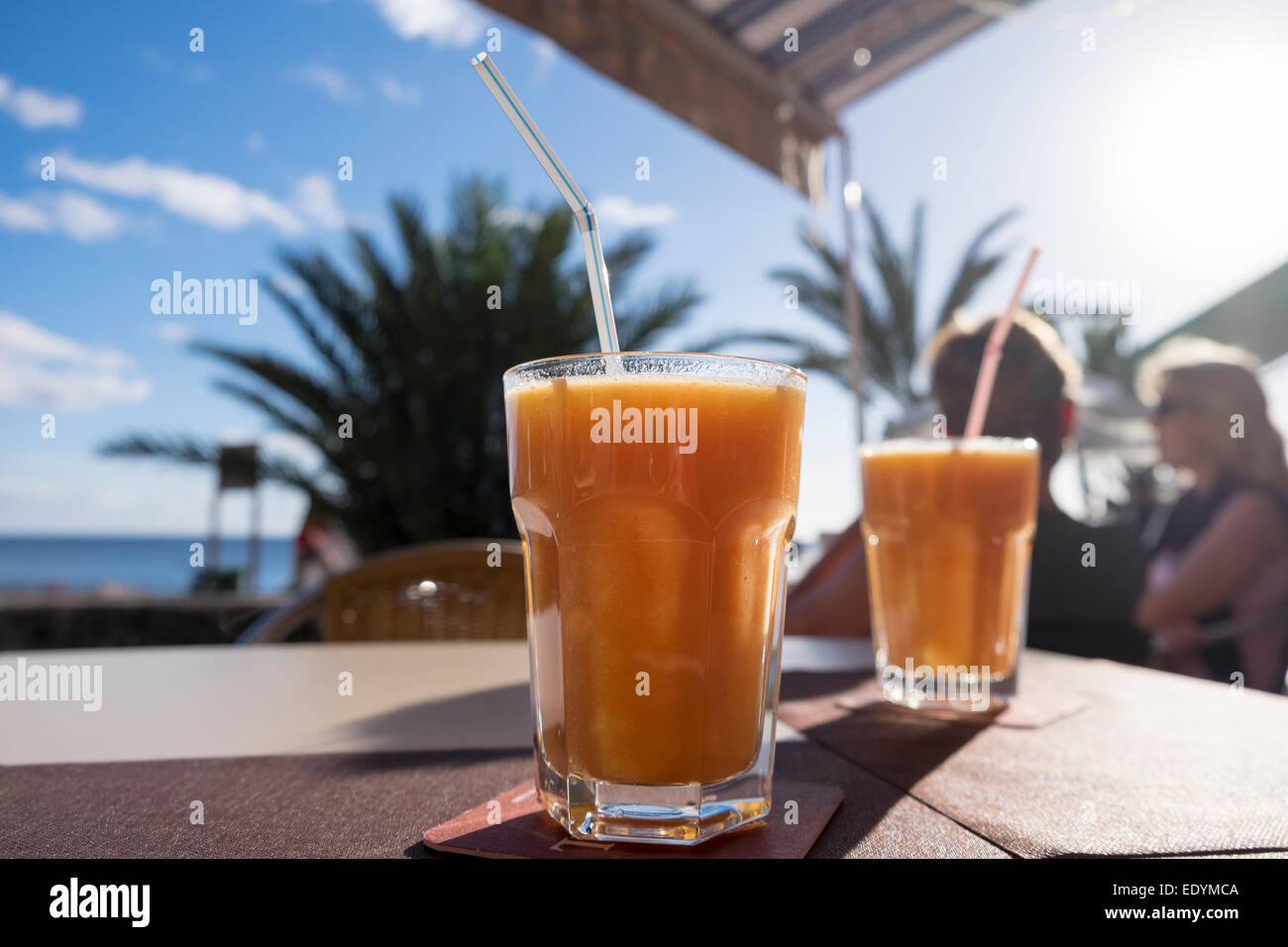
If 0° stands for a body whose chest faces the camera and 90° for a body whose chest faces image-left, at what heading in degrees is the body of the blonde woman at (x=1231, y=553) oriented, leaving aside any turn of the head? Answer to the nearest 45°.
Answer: approximately 90°

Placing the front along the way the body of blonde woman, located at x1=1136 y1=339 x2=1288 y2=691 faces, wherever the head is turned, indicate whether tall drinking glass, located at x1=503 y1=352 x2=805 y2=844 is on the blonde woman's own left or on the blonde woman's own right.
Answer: on the blonde woman's own left

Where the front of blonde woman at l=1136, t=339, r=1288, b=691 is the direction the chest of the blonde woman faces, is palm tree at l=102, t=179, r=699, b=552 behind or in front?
in front

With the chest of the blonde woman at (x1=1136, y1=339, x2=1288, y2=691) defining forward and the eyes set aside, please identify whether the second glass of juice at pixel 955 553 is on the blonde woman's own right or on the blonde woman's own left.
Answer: on the blonde woman's own left

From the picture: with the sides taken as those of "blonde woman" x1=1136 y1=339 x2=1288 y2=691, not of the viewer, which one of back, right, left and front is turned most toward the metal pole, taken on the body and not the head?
front

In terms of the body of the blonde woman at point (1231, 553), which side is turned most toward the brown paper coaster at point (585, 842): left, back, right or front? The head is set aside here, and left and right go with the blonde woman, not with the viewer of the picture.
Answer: left

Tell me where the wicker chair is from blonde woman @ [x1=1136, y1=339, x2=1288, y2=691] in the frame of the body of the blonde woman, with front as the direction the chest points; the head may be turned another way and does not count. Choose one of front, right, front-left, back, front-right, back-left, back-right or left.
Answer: front-left
